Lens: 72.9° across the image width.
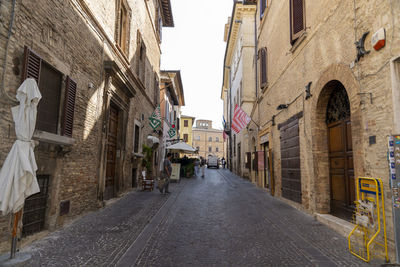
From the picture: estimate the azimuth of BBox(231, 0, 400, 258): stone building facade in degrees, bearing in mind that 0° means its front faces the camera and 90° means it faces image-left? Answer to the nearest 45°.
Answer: approximately 45°

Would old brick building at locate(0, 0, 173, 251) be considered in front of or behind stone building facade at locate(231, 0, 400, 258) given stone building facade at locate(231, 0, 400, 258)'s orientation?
in front

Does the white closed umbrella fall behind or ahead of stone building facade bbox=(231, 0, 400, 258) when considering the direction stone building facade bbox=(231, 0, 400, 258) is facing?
ahead
